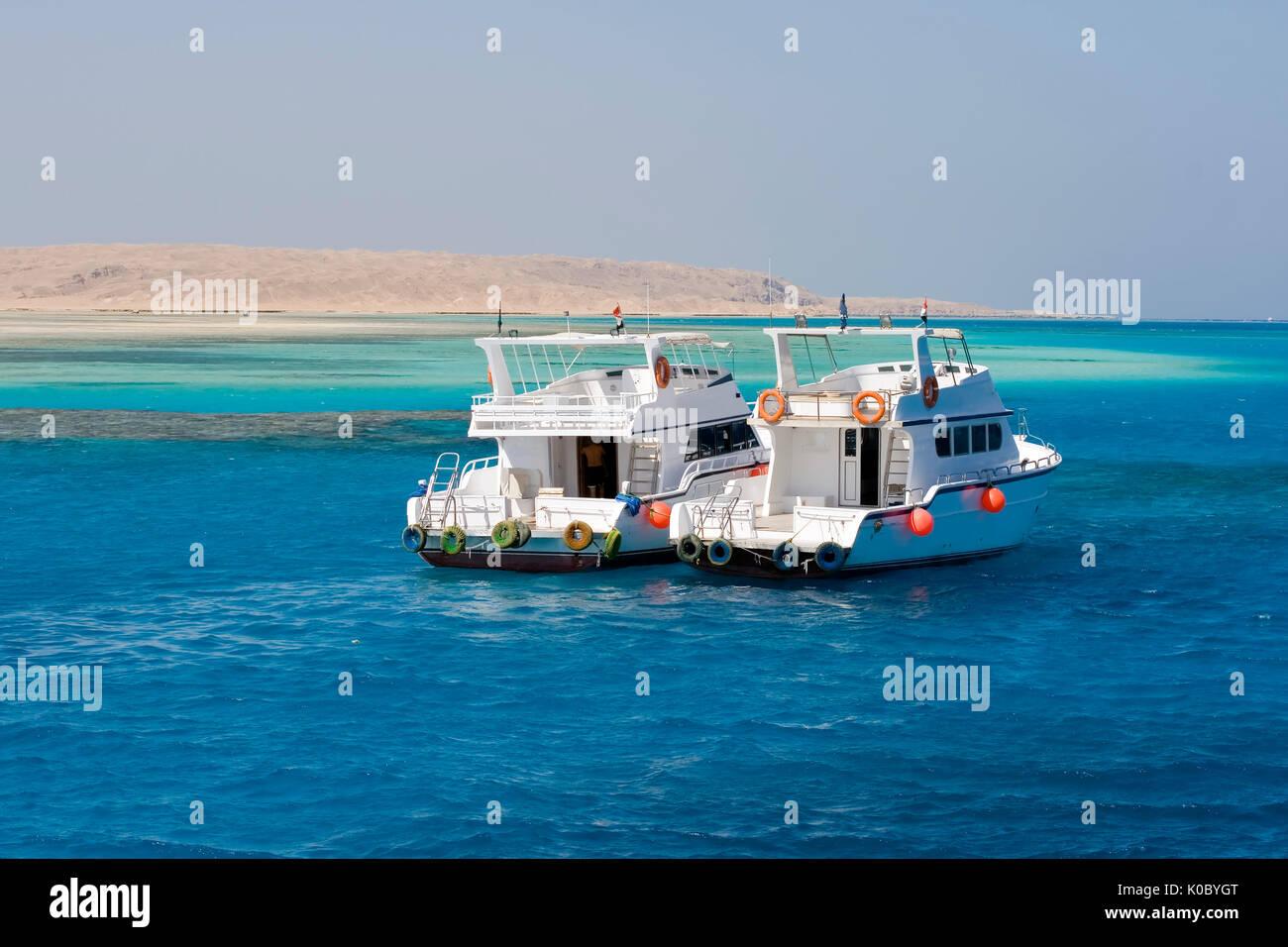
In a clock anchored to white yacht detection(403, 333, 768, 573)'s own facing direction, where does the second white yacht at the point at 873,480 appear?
The second white yacht is roughly at 2 o'clock from the white yacht.

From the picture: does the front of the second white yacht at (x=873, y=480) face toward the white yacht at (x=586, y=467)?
no

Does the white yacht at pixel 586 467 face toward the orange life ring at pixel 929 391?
no

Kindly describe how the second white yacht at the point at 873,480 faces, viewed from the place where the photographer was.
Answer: facing away from the viewer and to the right of the viewer

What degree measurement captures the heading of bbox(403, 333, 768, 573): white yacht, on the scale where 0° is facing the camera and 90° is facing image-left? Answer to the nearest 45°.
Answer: approximately 225°

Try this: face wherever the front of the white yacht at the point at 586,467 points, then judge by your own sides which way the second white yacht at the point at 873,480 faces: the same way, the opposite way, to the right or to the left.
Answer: the same way

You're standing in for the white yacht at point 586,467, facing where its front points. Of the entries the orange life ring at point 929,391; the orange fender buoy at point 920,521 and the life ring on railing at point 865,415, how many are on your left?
0

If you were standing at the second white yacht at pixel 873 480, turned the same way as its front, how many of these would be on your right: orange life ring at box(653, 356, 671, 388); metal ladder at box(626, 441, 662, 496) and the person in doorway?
0

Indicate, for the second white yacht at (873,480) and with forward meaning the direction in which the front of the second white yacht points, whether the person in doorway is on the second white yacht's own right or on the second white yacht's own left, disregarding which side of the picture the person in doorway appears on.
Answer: on the second white yacht's own left

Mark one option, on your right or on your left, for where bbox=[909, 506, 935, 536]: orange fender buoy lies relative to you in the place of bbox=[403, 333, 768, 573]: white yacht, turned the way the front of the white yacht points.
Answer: on your right

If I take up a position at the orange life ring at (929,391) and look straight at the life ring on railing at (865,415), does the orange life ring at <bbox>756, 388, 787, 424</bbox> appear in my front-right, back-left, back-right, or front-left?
front-right

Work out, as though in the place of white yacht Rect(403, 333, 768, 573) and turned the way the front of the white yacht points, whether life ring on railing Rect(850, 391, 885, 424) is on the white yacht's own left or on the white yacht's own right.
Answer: on the white yacht's own right

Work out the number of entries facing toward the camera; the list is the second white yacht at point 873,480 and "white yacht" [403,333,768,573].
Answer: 0
